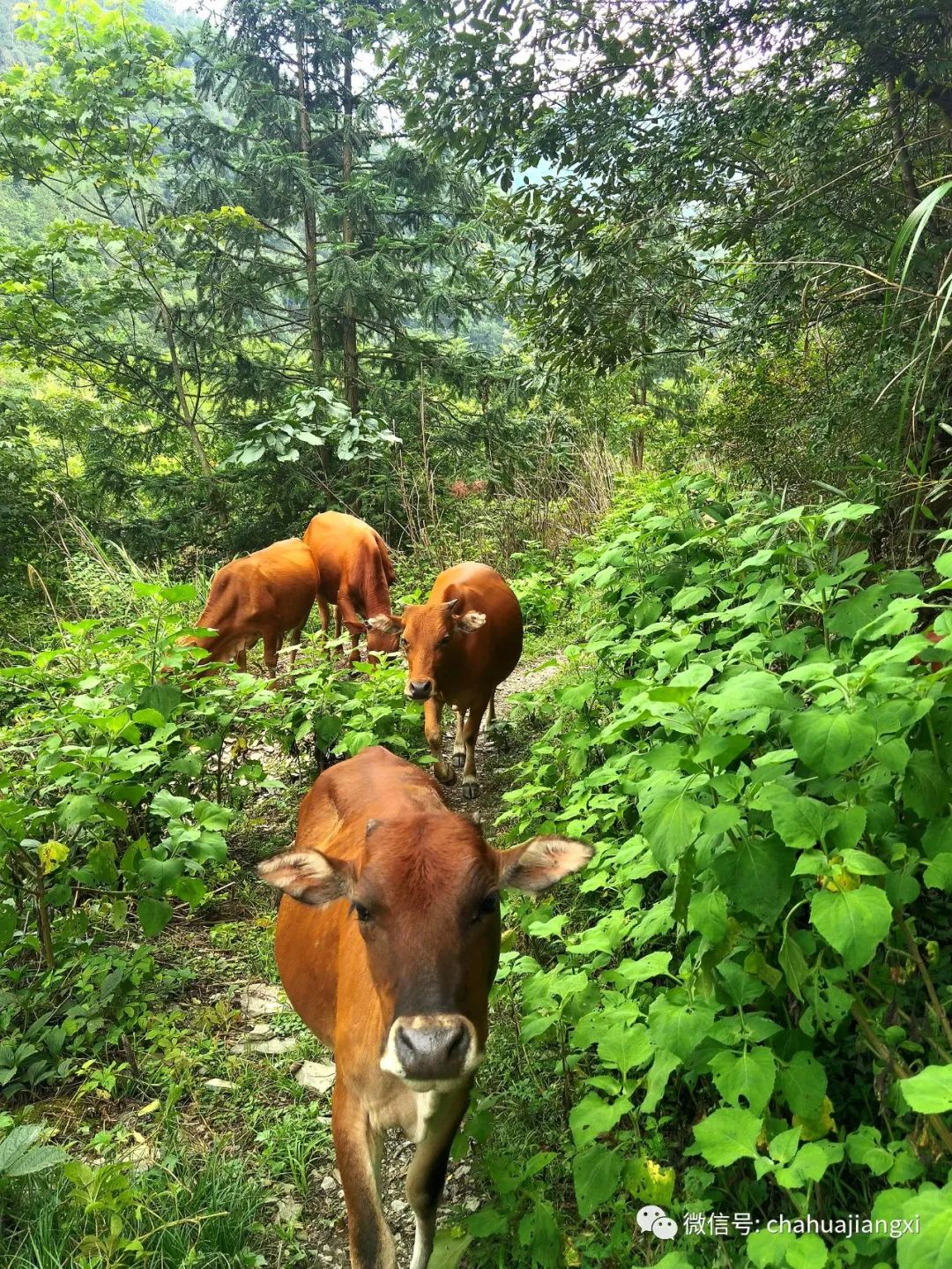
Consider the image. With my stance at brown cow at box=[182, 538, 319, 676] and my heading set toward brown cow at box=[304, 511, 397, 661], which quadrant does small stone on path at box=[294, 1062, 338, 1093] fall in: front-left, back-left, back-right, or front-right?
back-right

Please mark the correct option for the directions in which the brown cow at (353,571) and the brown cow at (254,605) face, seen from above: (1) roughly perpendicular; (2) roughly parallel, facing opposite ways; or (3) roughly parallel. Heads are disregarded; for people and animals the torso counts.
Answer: roughly perpendicular

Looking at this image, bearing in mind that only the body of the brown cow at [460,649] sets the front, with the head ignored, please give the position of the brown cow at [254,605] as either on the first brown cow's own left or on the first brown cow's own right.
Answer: on the first brown cow's own right

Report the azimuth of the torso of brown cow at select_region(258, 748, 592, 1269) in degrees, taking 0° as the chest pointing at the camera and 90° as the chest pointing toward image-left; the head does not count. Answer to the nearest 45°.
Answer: approximately 0°

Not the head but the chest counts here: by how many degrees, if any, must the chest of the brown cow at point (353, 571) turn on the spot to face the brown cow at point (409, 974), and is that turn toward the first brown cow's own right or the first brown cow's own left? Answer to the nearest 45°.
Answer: approximately 45° to the first brown cow's own right
